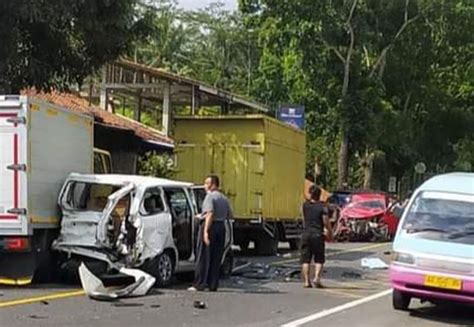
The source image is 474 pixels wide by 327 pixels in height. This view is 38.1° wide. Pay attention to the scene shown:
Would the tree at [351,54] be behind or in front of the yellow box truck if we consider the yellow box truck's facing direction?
in front

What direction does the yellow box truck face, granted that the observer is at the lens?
facing away from the viewer and to the right of the viewer

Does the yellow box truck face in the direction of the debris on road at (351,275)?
no

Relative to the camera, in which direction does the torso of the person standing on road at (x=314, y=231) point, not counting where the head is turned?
away from the camera

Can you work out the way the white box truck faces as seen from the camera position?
facing away from the viewer and to the right of the viewer

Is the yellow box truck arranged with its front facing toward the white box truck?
no

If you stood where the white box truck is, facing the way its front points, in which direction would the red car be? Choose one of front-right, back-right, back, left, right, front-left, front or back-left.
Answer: front

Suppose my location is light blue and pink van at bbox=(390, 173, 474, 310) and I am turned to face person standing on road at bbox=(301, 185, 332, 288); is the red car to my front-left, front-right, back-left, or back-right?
front-right

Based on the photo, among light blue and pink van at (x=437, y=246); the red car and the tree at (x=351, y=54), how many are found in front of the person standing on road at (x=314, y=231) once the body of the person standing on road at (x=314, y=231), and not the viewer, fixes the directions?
2
